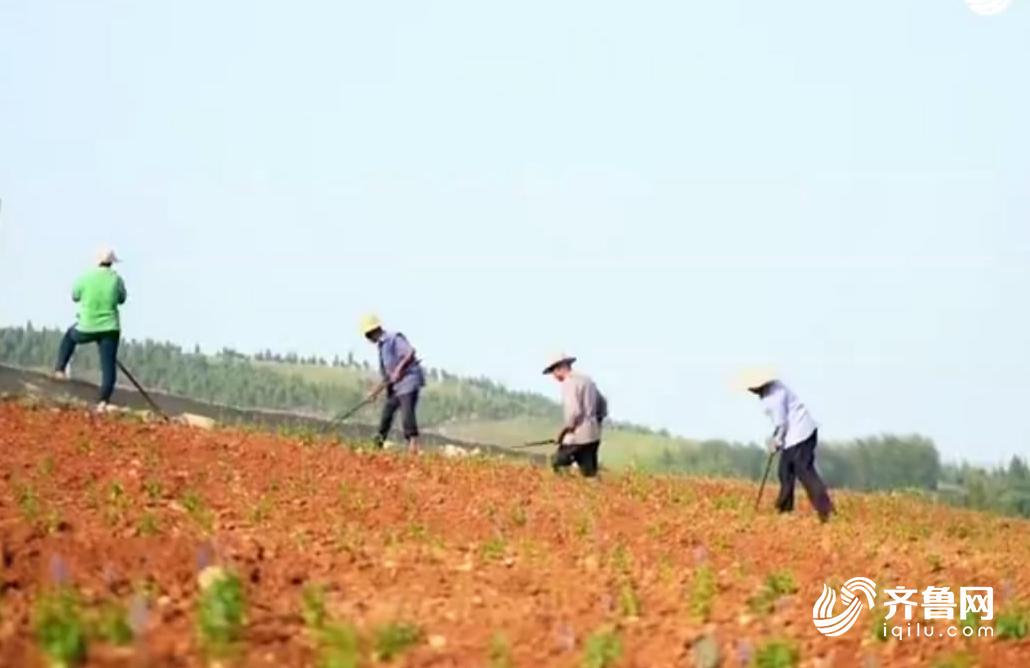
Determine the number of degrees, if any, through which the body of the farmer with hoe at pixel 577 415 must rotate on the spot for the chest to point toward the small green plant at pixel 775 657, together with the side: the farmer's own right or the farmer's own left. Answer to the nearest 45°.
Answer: approximately 90° to the farmer's own left

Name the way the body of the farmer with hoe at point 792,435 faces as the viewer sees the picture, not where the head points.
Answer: to the viewer's left

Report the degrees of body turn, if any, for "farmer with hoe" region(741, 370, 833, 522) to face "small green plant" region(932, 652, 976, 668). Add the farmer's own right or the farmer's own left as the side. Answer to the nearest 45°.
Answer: approximately 90° to the farmer's own left

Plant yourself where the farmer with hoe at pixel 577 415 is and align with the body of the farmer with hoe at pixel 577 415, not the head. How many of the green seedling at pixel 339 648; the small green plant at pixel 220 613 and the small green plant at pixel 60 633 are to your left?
3

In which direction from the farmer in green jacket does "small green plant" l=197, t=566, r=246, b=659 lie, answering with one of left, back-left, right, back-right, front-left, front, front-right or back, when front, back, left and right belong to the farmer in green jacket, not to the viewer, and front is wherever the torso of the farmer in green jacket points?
back

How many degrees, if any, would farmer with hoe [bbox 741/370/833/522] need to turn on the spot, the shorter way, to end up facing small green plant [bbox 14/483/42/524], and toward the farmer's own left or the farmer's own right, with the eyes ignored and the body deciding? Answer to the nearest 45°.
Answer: approximately 45° to the farmer's own left

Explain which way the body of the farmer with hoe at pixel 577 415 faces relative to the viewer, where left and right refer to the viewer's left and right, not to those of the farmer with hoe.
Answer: facing to the left of the viewer

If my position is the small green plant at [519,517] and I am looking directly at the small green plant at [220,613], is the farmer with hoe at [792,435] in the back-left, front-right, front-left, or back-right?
back-left

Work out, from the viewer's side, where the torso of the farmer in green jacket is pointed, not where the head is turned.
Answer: away from the camera

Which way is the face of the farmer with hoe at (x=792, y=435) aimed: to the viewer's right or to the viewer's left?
to the viewer's left

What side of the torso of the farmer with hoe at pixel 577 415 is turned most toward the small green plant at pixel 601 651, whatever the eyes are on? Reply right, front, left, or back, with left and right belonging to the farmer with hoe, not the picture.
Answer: left

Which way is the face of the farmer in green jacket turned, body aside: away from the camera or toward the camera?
away from the camera

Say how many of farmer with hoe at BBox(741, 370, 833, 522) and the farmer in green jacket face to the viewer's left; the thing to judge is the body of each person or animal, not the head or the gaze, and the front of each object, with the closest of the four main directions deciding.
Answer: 1
